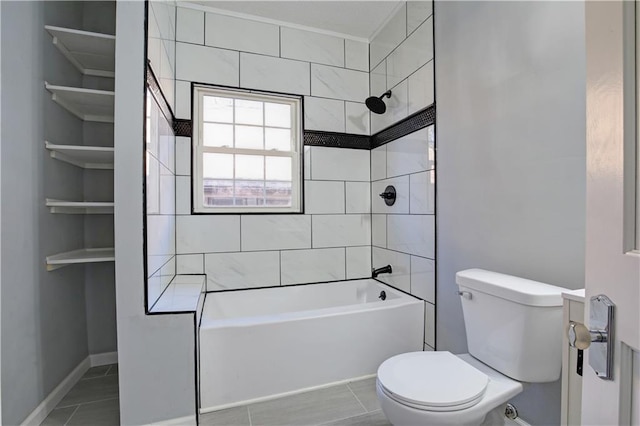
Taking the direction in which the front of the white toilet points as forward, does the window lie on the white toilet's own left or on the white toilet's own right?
on the white toilet's own right

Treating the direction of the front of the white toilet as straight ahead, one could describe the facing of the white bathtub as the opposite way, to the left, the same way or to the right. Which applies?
to the left

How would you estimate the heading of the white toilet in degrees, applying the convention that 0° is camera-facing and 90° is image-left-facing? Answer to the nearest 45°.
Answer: approximately 45°

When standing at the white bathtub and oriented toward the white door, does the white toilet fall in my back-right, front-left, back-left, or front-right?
front-left

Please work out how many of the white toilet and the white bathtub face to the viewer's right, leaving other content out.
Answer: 0

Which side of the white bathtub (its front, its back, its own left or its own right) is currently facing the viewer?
front

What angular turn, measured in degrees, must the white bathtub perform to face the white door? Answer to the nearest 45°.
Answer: approximately 45° to its left

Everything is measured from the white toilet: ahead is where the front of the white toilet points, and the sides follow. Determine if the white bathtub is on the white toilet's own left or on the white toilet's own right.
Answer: on the white toilet's own right
